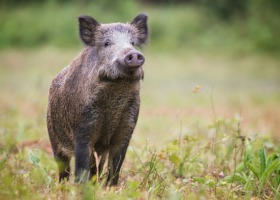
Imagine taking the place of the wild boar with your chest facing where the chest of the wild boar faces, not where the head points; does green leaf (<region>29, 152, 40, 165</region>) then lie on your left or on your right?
on your right

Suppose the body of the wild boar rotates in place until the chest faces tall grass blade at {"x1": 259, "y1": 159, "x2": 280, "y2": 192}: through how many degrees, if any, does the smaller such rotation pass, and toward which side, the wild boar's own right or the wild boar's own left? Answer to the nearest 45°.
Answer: approximately 45° to the wild boar's own left

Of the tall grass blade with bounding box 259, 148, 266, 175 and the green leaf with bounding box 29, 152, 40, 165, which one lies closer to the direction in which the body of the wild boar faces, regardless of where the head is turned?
the tall grass blade

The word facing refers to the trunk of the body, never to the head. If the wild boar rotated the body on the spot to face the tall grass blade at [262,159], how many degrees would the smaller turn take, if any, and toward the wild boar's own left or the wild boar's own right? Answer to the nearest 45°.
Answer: approximately 45° to the wild boar's own left

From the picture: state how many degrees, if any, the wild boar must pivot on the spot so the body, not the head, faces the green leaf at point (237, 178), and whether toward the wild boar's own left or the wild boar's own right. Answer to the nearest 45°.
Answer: approximately 45° to the wild boar's own left

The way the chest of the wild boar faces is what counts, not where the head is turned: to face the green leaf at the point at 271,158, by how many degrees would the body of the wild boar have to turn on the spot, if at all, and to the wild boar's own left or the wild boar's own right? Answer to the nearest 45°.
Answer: approximately 45° to the wild boar's own left

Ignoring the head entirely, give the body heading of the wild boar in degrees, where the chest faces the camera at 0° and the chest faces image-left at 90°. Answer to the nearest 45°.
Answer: approximately 315°

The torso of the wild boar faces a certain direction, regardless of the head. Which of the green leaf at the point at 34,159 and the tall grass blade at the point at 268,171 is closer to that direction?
the tall grass blade
